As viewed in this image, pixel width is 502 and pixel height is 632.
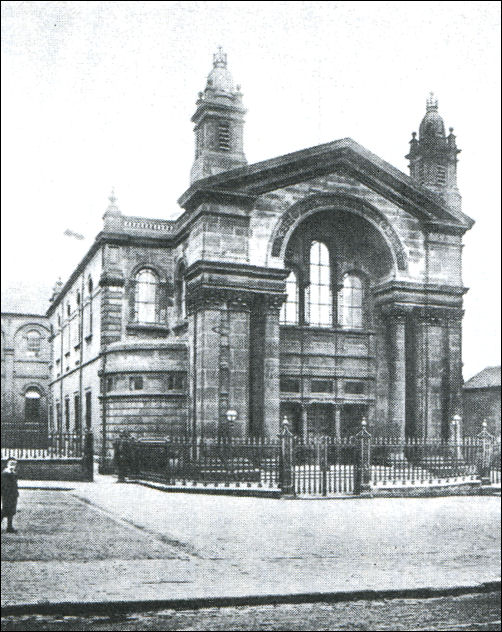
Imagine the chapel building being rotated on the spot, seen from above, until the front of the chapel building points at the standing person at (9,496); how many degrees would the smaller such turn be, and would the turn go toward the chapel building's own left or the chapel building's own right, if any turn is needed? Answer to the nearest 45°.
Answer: approximately 45° to the chapel building's own right

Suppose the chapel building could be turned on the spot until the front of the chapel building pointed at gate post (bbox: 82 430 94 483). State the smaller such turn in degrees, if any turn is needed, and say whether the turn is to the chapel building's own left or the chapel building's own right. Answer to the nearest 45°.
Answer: approximately 90° to the chapel building's own right

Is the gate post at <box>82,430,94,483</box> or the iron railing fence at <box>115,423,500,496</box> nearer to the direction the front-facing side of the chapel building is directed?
the iron railing fence

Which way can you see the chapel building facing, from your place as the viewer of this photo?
facing the viewer and to the right of the viewer

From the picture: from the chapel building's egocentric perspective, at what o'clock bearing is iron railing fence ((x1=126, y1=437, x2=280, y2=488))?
The iron railing fence is roughly at 2 o'clock from the chapel building.

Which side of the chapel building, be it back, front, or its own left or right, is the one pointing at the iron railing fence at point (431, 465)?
front

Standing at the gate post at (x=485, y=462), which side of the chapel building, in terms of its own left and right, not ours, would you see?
front
